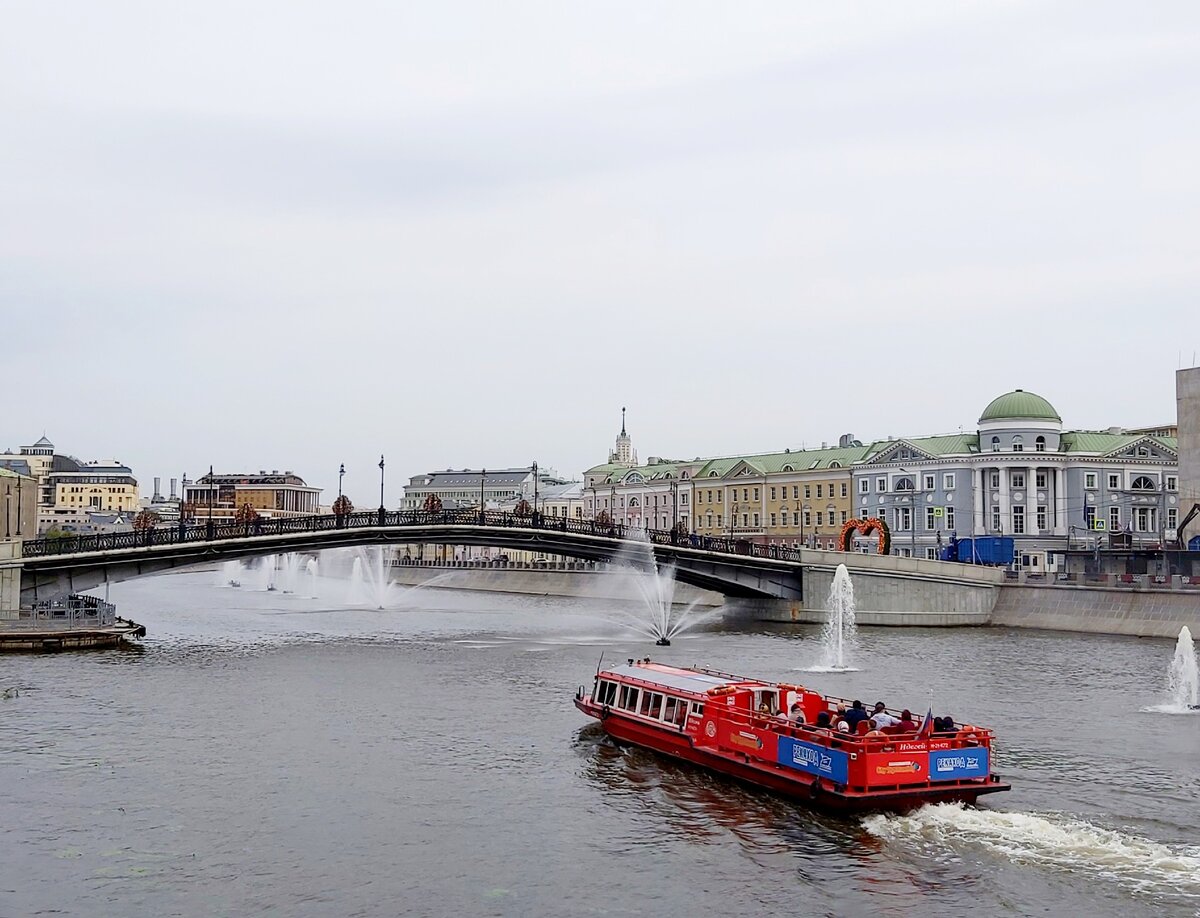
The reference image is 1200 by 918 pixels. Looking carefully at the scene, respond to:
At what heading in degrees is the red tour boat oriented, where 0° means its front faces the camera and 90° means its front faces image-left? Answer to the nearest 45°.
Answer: approximately 135°

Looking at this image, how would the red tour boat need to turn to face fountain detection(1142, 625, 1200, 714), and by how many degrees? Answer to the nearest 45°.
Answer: approximately 90° to its right
